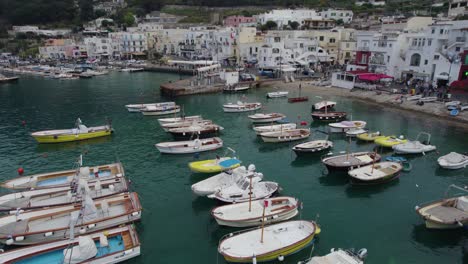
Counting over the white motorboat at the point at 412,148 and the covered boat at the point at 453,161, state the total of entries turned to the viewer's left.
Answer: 2

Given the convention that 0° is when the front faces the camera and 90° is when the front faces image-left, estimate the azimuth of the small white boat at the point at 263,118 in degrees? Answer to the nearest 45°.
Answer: approximately 90°

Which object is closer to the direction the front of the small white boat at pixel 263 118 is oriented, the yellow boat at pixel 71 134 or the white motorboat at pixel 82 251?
the yellow boat

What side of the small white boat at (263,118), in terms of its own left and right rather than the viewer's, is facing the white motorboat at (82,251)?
left

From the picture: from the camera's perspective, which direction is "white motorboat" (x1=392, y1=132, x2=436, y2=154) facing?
to the viewer's left

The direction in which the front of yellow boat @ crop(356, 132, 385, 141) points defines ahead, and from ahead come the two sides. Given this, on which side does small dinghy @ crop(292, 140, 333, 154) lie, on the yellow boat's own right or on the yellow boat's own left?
on the yellow boat's own left

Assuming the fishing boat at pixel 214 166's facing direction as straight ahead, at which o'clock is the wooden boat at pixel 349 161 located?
The wooden boat is roughly at 6 o'clock from the fishing boat.

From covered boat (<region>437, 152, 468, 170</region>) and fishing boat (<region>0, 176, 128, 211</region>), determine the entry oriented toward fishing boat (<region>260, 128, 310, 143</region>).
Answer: covered boat (<region>437, 152, 468, 170</region>)

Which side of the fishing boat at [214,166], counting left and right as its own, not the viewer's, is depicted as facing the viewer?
left

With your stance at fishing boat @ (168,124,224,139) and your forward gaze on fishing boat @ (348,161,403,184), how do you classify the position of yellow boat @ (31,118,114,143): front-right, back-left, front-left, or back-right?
back-right
